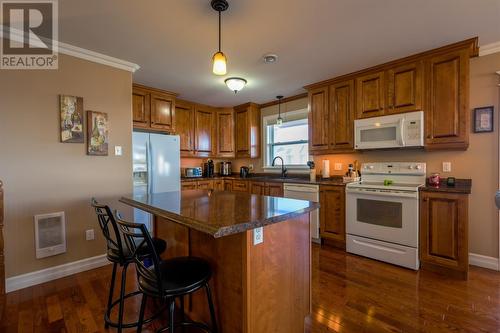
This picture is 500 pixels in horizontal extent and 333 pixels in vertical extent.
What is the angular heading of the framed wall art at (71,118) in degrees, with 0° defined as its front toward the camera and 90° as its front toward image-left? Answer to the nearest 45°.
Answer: approximately 315°

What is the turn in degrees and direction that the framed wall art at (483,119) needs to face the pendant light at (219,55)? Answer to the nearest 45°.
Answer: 0° — it already faces it

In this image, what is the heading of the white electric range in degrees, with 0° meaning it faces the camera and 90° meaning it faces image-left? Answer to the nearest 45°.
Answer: approximately 45°

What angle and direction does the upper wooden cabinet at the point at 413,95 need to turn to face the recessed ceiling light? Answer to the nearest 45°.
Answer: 0° — it already faces it

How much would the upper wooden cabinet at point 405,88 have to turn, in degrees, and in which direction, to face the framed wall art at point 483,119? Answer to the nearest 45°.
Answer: approximately 135° to its left

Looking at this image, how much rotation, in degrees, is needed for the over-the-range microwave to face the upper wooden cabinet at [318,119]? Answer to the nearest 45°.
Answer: approximately 45° to its right

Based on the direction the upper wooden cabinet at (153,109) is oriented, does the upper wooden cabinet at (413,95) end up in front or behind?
in front
